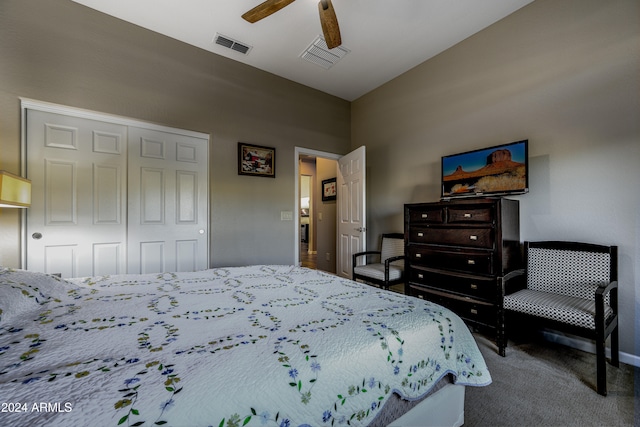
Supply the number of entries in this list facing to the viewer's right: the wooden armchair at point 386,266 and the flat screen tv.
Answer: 0

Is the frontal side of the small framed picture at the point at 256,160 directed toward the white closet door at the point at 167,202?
no

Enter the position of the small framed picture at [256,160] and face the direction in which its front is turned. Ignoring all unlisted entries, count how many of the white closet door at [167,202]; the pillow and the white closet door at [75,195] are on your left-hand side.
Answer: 0

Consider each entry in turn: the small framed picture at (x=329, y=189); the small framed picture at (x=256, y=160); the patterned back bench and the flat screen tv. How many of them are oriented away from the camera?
0

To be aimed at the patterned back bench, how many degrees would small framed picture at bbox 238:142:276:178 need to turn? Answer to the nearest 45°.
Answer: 0° — it already faces it

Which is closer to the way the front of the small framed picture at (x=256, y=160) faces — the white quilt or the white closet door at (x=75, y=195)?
the white quilt

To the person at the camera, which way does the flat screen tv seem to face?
facing the viewer and to the left of the viewer

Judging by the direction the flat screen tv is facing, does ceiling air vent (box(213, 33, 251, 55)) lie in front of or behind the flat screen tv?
in front

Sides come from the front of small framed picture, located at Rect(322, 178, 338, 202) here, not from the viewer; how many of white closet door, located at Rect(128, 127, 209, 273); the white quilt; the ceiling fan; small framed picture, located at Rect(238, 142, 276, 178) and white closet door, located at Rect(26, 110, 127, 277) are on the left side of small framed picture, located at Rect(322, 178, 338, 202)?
0

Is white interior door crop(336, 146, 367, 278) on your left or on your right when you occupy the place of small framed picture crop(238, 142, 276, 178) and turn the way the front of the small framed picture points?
on your left

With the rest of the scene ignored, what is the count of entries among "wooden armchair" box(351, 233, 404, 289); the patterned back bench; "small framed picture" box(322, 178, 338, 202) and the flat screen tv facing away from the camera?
0

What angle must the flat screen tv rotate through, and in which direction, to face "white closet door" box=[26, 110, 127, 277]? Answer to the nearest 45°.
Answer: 0° — it already faces it

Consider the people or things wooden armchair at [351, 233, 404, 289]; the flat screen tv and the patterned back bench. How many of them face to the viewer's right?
0

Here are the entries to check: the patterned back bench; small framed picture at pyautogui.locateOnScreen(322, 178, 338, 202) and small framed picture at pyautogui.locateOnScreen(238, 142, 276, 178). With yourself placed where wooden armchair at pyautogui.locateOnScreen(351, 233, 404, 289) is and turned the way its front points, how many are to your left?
1

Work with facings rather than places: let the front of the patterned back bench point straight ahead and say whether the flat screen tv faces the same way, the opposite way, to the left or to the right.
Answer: the same way

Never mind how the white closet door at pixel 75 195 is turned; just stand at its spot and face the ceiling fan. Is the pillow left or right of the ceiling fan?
right

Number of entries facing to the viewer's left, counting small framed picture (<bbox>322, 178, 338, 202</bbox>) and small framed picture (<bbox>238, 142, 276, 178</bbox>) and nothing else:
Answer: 0

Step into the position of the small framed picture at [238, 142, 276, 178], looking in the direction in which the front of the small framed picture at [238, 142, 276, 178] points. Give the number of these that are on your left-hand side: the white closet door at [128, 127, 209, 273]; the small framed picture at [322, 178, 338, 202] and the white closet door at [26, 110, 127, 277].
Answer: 1

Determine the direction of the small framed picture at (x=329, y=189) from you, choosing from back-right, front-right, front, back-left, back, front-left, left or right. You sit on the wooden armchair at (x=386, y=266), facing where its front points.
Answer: right

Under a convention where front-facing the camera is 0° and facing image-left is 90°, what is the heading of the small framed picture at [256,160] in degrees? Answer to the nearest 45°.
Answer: approximately 315°
